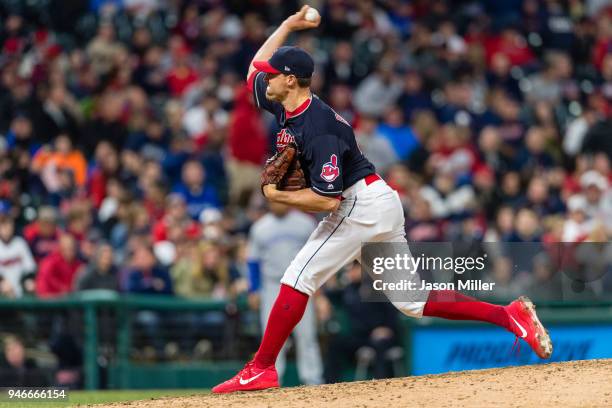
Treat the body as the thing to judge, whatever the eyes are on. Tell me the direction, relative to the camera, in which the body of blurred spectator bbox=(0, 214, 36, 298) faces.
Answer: toward the camera

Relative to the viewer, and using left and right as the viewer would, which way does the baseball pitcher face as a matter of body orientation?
facing to the left of the viewer

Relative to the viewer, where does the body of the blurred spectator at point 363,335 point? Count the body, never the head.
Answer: toward the camera

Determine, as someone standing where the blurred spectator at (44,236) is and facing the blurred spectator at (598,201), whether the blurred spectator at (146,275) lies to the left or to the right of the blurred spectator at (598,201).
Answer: right

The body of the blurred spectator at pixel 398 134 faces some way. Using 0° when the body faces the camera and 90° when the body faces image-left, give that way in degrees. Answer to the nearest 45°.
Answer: approximately 0°

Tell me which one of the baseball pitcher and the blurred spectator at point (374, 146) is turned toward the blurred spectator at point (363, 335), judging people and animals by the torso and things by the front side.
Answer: the blurred spectator at point (374, 146)

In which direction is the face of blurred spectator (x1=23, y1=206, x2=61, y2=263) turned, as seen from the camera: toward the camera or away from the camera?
toward the camera

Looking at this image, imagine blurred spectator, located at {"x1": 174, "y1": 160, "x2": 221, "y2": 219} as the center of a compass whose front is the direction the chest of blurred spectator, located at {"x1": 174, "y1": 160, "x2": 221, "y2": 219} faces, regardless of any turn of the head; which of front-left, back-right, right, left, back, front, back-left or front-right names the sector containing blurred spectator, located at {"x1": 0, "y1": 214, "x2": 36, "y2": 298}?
front-right

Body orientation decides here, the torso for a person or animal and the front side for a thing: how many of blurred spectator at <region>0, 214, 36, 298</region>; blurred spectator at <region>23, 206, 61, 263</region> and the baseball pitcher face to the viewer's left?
1

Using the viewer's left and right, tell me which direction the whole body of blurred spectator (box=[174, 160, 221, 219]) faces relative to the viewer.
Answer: facing the viewer

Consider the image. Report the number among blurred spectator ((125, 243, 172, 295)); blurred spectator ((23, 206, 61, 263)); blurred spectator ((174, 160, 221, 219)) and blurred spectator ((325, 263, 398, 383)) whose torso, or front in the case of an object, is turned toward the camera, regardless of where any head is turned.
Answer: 4

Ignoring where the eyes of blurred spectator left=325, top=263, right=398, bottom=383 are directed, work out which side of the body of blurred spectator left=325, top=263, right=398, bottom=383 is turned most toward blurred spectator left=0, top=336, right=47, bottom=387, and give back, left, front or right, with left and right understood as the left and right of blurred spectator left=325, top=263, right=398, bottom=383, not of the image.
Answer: right

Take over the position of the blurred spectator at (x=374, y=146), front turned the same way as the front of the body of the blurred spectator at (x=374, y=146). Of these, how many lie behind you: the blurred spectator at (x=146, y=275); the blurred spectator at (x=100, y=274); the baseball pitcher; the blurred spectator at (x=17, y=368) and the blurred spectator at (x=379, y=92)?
1
